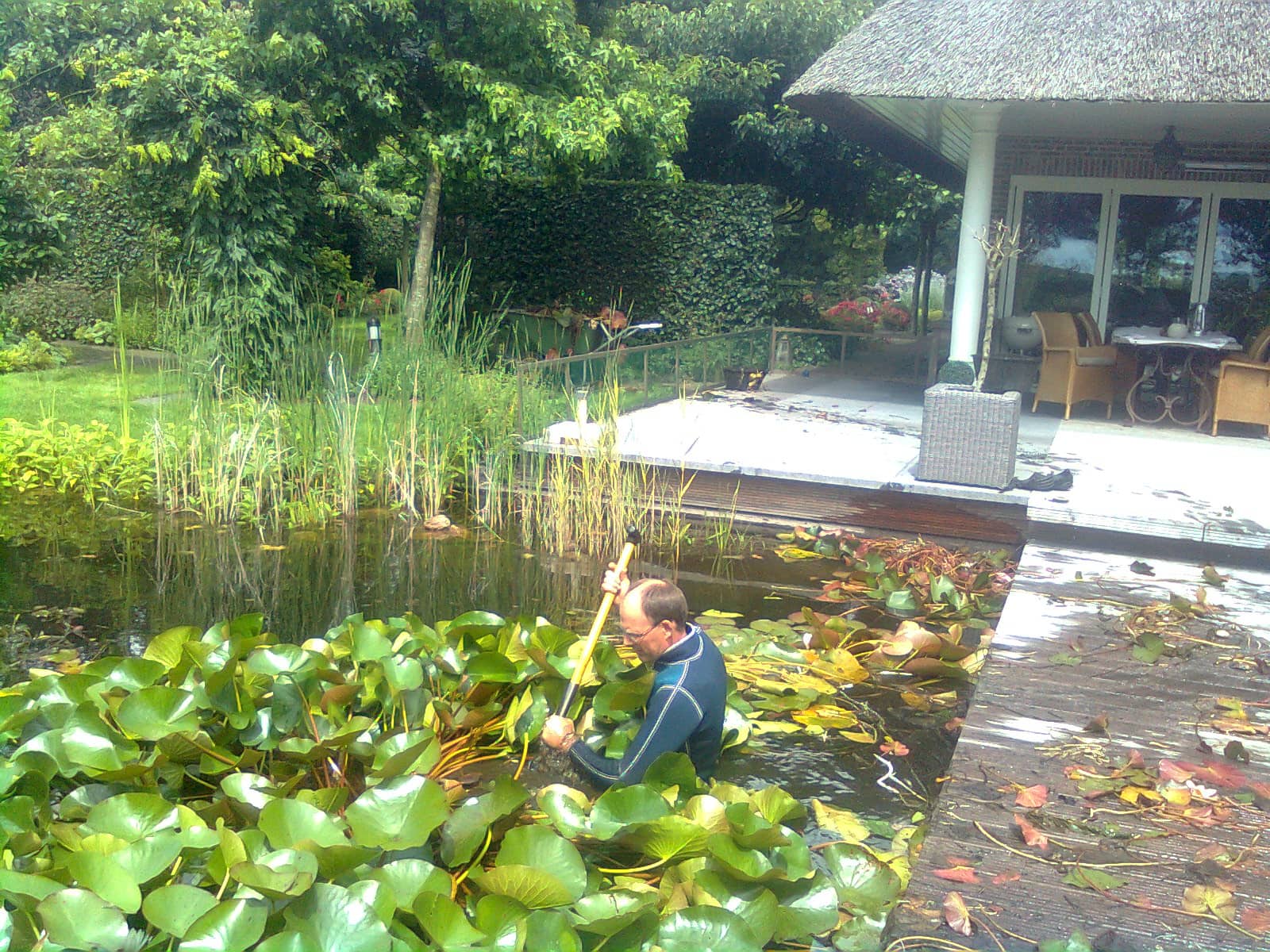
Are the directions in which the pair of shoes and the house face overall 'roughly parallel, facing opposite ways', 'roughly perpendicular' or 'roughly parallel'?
roughly perpendicular

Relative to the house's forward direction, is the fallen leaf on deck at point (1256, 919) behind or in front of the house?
in front

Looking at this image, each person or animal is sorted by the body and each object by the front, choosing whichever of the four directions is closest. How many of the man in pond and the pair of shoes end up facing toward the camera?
0

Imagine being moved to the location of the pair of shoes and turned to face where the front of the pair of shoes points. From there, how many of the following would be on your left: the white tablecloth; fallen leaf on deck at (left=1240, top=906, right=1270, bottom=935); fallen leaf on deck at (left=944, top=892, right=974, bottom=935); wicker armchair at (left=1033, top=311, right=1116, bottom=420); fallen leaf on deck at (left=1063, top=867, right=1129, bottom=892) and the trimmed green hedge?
3

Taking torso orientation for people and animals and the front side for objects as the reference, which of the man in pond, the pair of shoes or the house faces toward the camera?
the house

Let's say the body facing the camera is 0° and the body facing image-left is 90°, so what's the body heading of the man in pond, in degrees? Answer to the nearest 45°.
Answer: approximately 90°

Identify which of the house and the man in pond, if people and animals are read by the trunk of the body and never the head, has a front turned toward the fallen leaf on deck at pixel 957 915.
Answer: the house

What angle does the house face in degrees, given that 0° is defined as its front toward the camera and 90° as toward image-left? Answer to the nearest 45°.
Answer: approximately 0°

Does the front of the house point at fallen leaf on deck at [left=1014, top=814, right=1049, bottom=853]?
yes

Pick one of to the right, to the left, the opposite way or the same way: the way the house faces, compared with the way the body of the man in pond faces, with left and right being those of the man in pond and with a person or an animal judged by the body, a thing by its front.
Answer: to the left

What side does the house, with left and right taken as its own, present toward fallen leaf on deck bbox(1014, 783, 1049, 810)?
front
